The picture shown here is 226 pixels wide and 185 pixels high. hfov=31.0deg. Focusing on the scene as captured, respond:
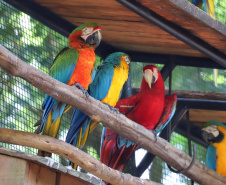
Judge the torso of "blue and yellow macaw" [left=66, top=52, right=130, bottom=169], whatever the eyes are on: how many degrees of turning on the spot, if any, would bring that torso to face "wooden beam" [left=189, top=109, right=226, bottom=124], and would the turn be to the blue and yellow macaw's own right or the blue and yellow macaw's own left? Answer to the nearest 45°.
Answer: approximately 45° to the blue and yellow macaw's own left

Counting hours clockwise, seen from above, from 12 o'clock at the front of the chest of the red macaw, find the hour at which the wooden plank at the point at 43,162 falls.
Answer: The wooden plank is roughly at 1 o'clock from the red macaw.
